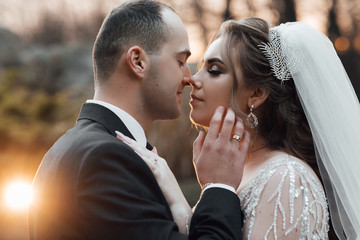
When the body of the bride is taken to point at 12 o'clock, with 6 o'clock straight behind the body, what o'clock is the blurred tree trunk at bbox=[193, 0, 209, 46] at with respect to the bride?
The blurred tree trunk is roughly at 3 o'clock from the bride.

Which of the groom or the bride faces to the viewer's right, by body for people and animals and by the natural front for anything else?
the groom

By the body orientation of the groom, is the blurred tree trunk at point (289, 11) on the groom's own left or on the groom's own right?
on the groom's own left

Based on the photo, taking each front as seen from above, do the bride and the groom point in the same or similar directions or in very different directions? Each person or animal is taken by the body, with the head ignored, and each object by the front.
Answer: very different directions

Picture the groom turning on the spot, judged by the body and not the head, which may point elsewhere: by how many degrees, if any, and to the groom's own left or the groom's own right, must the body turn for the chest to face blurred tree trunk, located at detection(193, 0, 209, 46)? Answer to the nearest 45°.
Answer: approximately 90° to the groom's own left

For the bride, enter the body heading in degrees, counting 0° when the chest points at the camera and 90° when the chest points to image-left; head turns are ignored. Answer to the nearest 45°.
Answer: approximately 90°

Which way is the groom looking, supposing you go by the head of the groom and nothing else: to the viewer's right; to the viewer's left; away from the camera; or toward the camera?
to the viewer's right

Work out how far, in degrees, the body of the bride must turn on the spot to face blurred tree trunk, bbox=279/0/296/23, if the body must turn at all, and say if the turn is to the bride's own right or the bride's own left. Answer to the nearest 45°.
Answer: approximately 90° to the bride's own right

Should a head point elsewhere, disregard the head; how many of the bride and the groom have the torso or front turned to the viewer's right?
1

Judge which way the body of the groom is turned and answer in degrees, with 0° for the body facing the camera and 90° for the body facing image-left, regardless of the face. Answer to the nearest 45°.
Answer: approximately 270°
